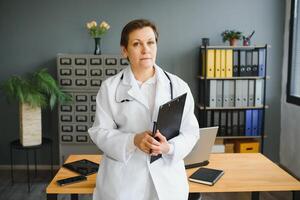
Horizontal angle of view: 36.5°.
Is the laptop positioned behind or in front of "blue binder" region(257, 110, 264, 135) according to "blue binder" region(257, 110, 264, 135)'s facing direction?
in front

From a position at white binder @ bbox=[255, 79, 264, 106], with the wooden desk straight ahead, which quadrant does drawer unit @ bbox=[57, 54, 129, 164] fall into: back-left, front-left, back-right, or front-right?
front-right

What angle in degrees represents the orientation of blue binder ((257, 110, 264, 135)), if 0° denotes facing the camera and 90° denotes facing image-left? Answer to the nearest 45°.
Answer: approximately 0°

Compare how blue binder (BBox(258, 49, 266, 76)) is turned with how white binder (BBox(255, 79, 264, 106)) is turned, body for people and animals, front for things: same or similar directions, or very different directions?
same or similar directions

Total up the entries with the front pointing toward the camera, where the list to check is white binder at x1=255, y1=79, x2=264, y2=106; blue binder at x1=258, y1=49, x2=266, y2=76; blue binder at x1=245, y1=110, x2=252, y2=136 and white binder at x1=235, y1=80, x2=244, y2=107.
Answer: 4

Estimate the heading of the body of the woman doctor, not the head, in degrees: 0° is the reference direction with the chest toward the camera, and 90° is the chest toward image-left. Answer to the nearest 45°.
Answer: approximately 0°

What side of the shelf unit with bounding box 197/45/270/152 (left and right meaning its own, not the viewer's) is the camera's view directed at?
front

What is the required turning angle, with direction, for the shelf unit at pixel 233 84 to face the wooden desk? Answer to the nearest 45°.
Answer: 0° — it already faces it

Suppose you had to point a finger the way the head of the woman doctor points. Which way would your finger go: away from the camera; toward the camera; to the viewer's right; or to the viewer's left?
toward the camera

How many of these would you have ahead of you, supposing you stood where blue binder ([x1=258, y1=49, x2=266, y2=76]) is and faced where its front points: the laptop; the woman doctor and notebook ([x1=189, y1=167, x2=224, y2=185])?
3

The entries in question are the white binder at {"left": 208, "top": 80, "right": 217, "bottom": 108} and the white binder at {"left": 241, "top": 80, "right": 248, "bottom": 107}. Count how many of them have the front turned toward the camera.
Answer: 2

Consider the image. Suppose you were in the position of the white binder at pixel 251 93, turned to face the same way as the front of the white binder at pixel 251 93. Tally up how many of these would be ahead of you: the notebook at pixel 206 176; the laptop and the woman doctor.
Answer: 3

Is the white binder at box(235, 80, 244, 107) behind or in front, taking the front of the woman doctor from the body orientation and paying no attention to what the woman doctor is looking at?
behind
